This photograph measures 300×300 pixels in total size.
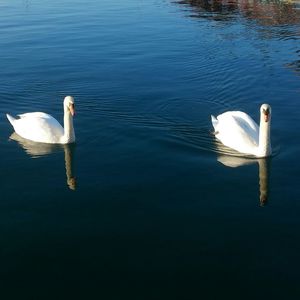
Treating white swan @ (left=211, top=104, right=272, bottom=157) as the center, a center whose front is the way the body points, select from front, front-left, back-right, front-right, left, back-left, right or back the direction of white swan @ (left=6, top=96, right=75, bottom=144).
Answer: back-right

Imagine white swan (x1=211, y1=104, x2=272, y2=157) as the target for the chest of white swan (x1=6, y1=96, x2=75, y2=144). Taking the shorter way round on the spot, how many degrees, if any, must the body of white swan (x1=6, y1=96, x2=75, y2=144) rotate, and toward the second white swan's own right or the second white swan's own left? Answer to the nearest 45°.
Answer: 0° — it already faces it

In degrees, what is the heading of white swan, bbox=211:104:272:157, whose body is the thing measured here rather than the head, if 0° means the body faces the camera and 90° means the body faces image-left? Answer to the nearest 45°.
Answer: approximately 315°

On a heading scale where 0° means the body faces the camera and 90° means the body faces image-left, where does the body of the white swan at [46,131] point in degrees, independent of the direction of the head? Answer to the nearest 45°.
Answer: approximately 270°
